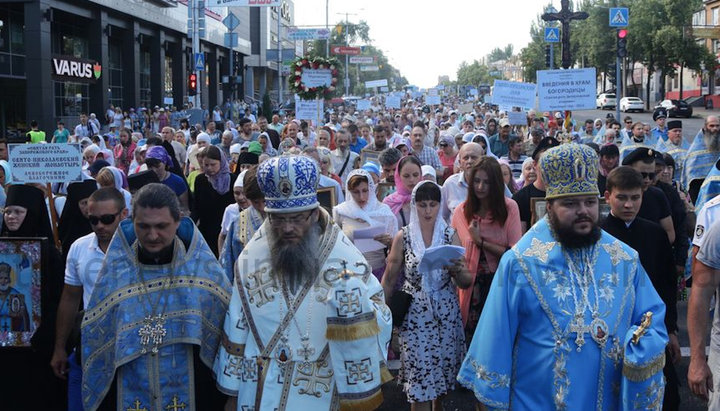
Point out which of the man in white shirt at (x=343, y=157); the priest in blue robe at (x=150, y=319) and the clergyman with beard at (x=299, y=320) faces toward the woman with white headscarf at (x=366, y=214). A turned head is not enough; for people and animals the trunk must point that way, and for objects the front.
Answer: the man in white shirt

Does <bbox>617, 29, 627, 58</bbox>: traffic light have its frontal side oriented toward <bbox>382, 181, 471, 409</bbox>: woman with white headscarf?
yes

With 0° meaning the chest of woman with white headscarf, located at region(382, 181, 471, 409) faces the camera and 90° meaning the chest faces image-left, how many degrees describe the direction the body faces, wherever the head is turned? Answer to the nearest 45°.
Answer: approximately 0°

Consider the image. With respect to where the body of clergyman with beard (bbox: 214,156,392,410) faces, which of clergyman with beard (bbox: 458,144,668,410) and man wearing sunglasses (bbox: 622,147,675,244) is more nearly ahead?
the clergyman with beard

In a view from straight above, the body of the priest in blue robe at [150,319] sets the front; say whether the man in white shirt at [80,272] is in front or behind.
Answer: behind

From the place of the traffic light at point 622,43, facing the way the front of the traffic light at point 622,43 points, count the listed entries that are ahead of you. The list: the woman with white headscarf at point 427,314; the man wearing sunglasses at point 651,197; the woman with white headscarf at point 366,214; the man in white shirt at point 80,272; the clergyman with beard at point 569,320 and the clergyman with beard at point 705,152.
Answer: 6

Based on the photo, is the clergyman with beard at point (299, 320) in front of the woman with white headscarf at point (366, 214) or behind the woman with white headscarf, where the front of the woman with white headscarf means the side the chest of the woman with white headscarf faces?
in front

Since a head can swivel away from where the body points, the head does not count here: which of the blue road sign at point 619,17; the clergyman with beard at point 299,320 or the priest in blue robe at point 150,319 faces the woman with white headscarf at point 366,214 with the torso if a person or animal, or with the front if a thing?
the blue road sign
